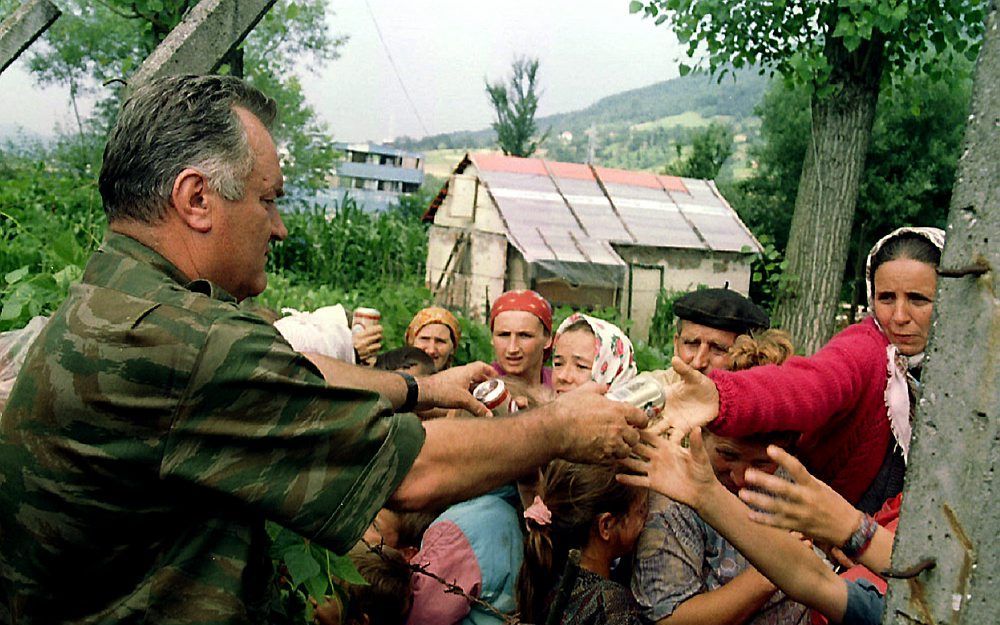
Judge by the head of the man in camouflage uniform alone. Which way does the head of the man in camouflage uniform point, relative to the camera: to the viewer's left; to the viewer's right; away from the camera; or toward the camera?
to the viewer's right

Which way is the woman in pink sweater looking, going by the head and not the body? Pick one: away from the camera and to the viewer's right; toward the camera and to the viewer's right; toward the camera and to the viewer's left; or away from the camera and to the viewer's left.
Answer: toward the camera and to the viewer's left

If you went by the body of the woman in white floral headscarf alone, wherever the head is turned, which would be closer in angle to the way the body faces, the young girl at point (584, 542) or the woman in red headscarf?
the young girl

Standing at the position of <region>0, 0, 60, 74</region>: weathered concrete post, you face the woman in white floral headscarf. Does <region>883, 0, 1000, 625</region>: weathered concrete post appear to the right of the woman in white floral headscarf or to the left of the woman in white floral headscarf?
right

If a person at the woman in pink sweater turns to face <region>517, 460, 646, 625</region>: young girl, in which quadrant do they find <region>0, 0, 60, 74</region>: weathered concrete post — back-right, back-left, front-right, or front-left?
front-right

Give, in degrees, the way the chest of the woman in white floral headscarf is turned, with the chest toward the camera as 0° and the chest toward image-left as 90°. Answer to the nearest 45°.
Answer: approximately 45°

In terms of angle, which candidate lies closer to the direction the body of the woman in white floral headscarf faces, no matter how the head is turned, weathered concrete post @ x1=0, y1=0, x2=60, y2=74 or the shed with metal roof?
the weathered concrete post

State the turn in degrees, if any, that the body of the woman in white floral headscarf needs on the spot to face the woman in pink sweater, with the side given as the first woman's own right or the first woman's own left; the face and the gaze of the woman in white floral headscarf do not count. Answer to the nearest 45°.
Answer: approximately 90° to the first woman's own left

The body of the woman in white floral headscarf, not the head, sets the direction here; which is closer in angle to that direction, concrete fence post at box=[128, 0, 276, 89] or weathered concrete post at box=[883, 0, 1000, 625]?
the concrete fence post

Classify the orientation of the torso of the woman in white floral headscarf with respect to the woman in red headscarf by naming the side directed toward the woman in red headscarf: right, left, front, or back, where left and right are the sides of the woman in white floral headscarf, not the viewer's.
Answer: right

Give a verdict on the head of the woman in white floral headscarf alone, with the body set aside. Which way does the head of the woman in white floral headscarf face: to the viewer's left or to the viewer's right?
to the viewer's left

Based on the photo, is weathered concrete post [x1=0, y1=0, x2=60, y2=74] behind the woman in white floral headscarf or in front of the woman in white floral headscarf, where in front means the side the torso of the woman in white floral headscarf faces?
in front

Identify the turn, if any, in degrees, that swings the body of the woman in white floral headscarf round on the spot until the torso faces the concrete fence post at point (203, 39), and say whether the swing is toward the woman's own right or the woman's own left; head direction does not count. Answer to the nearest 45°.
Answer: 0° — they already face it

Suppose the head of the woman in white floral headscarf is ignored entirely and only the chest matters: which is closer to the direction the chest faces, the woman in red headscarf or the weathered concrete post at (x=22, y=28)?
the weathered concrete post

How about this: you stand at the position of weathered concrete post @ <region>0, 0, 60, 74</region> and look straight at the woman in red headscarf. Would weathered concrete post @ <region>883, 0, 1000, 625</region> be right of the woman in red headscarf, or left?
right

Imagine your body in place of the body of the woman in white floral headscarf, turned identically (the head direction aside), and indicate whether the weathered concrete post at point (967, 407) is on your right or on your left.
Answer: on your left

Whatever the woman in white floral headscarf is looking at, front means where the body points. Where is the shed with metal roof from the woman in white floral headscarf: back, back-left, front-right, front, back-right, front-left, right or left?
back-right
